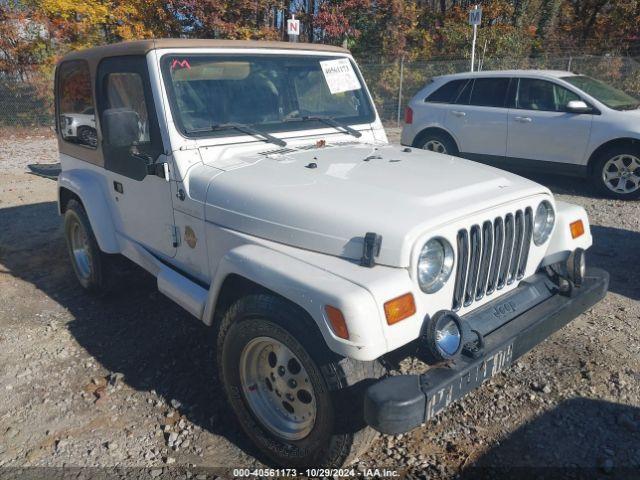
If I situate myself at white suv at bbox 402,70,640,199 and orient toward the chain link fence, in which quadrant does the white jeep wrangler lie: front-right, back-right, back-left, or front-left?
back-left

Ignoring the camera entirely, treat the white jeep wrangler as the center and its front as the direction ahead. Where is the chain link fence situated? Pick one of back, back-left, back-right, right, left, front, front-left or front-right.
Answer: back-left

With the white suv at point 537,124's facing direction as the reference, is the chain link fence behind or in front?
behind

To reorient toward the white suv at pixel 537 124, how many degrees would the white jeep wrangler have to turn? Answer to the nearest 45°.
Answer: approximately 90° to its left

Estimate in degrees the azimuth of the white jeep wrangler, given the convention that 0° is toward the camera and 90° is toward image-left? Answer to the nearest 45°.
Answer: approximately 315°

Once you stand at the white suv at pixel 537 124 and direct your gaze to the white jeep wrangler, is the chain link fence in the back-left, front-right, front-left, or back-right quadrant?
back-right

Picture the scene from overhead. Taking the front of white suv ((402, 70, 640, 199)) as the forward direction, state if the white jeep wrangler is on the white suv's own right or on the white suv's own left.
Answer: on the white suv's own right

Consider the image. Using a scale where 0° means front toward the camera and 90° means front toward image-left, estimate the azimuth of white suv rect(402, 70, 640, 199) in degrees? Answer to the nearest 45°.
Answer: approximately 315°
